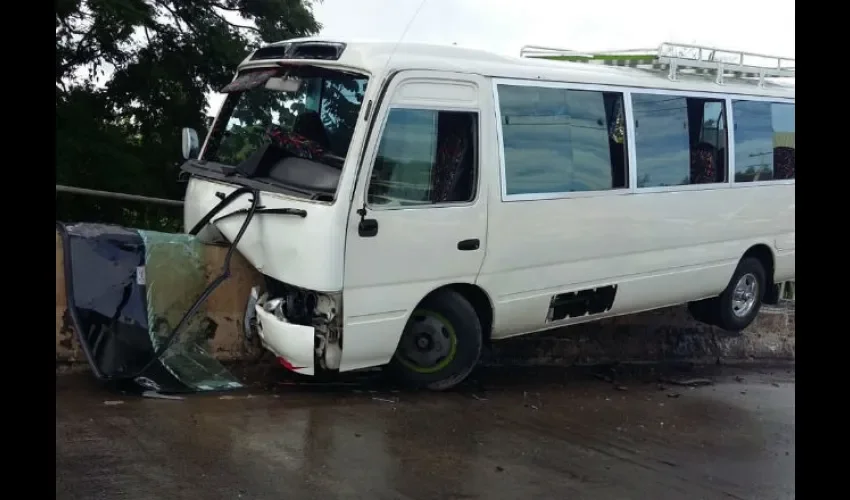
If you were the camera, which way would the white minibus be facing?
facing the viewer and to the left of the viewer
